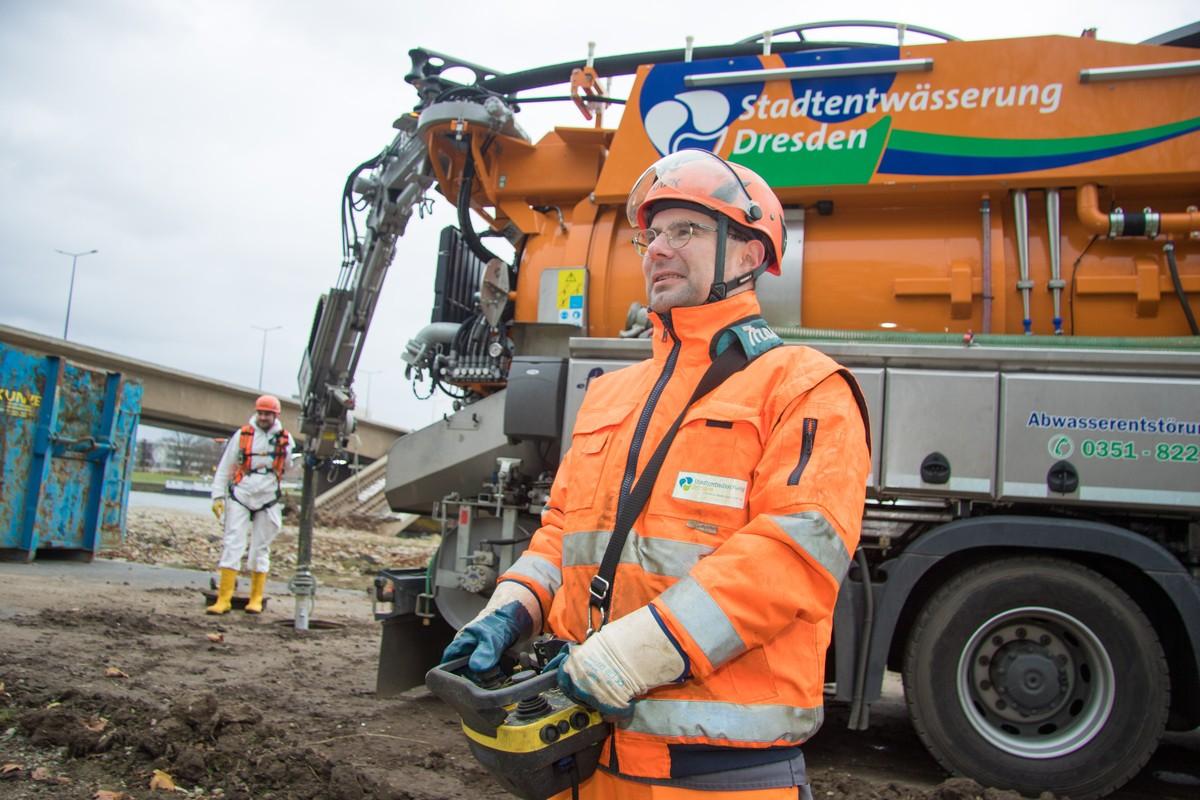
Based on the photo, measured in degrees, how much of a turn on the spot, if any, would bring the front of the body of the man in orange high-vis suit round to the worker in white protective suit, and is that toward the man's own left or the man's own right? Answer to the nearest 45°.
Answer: approximately 90° to the man's own right

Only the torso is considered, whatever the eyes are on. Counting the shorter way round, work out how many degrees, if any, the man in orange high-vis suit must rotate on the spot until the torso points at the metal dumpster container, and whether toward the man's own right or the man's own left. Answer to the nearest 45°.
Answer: approximately 90° to the man's own right

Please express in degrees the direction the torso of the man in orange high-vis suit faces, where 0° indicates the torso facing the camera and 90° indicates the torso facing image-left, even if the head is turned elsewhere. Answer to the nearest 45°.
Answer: approximately 45°

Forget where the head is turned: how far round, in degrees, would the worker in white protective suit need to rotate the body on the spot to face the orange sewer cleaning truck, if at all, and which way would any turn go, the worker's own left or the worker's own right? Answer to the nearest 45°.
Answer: approximately 45° to the worker's own left

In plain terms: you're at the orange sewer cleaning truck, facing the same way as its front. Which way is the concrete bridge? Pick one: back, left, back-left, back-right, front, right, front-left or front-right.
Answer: back-left

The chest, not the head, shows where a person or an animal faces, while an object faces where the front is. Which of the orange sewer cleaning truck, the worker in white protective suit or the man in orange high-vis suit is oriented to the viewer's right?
the orange sewer cleaning truck

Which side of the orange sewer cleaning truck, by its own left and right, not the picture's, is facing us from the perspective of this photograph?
right

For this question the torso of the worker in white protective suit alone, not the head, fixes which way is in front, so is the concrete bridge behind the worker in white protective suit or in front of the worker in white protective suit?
behind

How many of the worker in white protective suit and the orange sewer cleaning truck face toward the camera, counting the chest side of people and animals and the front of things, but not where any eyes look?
1

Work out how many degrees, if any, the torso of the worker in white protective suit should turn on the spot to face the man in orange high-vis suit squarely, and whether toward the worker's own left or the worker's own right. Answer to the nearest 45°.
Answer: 0° — they already face them

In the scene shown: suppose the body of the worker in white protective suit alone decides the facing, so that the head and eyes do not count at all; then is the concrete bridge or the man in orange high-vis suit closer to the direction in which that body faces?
the man in orange high-vis suit
